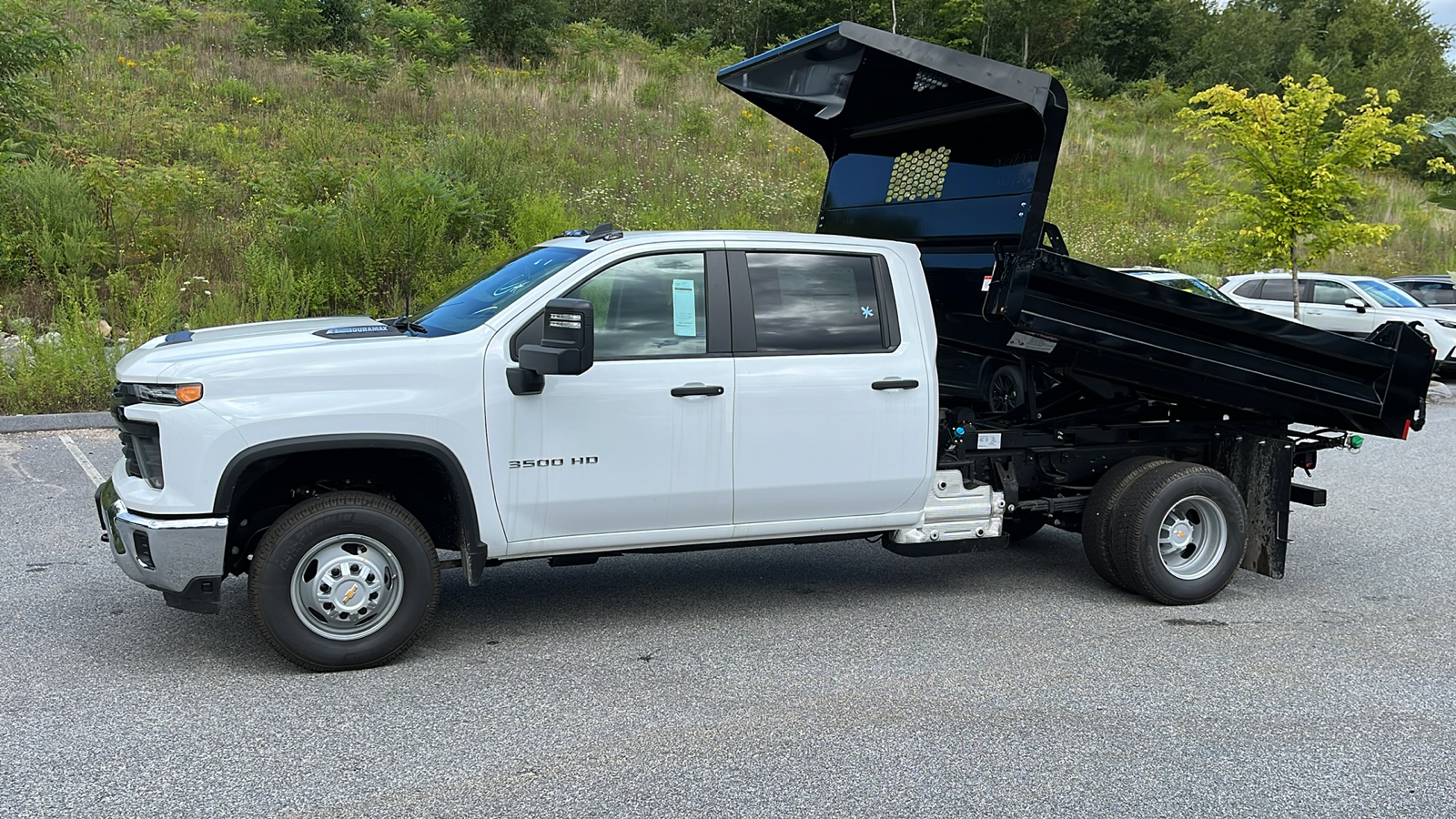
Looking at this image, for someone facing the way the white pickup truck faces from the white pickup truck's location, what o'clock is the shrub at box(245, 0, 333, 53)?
The shrub is roughly at 2 o'clock from the white pickup truck.

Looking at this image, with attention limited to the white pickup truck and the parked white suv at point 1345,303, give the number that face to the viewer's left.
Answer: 1

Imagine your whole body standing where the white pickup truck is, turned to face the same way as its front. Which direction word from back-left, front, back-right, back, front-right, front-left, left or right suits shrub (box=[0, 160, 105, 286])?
front-right

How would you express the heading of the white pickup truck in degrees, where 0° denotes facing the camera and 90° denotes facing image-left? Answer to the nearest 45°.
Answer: approximately 90°

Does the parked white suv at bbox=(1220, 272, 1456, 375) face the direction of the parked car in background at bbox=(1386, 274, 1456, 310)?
no

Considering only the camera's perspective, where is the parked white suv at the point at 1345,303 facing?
facing the viewer and to the right of the viewer

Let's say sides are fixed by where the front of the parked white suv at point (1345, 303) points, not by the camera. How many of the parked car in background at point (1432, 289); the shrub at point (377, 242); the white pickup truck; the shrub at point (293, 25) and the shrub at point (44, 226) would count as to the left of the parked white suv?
1

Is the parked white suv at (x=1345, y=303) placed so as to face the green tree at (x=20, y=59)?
no

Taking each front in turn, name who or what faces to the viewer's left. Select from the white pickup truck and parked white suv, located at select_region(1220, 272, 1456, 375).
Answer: the white pickup truck

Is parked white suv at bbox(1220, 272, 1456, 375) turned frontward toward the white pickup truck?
no

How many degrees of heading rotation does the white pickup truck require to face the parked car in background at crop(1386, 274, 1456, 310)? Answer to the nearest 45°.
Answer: approximately 135° to its right
